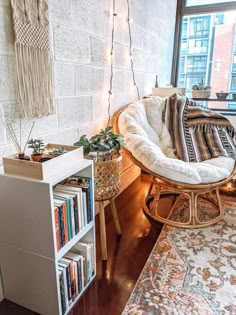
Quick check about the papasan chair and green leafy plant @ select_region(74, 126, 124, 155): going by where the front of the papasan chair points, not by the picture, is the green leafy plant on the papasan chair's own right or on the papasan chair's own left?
on the papasan chair's own right

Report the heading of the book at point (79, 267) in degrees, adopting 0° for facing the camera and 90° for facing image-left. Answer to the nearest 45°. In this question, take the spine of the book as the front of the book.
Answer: approximately 315°

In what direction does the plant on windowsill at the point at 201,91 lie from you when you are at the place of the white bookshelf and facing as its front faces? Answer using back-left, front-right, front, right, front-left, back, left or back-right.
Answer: left
